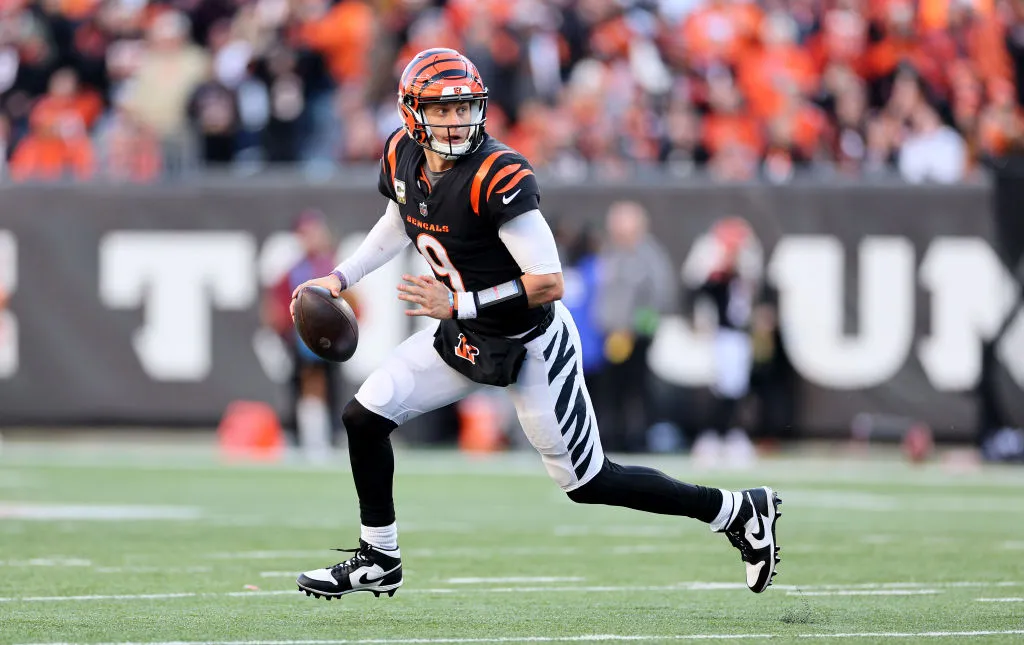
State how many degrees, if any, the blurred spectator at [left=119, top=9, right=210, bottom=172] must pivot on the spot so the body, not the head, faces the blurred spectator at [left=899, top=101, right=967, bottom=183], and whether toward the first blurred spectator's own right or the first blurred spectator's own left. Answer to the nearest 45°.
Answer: approximately 45° to the first blurred spectator's own left

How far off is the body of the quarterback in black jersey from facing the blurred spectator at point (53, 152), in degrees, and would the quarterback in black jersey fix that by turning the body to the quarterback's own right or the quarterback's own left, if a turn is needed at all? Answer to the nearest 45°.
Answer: approximately 90° to the quarterback's own right

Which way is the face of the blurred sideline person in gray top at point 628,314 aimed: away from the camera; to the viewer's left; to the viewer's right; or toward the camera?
toward the camera

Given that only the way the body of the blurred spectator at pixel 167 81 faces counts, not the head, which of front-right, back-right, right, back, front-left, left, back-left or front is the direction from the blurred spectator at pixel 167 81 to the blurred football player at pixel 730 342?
front-left

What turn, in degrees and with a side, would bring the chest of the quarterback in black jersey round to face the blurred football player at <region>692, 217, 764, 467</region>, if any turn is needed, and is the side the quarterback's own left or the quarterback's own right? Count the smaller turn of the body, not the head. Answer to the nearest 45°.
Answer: approximately 135° to the quarterback's own right

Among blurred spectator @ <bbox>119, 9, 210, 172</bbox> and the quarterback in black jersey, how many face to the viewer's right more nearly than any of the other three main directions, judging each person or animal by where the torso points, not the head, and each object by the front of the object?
0

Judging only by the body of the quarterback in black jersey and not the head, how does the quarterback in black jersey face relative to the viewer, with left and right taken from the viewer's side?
facing the viewer and to the left of the viewer

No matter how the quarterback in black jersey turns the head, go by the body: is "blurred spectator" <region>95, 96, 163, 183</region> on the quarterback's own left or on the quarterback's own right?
on the quarterback's own right

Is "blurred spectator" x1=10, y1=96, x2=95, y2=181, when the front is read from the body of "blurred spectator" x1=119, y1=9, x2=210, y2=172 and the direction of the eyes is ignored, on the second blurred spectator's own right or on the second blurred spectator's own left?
on the second blurred spectator's own right

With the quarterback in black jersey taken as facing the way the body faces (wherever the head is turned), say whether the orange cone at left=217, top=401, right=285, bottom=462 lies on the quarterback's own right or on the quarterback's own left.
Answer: on the quarterback's own right

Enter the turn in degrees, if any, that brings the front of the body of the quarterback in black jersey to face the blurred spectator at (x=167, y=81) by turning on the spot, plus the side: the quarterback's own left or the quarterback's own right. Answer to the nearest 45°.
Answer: approximately 135° to the quarterback's own right

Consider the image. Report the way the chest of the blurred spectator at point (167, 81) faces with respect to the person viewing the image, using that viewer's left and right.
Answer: facing the viewer

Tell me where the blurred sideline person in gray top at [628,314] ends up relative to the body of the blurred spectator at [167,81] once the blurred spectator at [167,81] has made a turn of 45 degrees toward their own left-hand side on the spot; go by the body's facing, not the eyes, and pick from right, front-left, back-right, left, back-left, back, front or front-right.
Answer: front

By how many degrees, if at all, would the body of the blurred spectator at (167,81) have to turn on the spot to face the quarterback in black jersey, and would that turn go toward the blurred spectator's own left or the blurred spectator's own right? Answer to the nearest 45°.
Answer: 0° — they already face them
